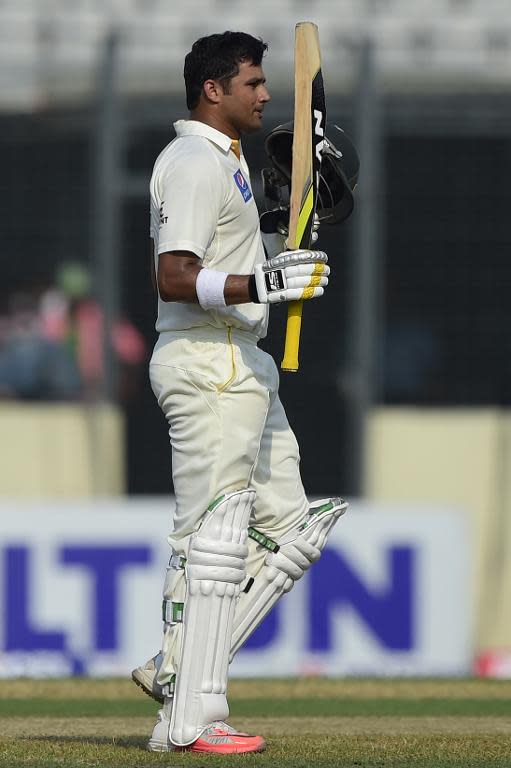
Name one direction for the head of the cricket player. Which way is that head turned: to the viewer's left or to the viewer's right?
to the viewer's right

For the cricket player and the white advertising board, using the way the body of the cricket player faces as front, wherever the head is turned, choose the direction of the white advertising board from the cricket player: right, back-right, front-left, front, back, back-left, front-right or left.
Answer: left

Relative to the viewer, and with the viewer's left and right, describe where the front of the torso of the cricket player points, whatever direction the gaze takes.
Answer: facing to the right of the viewer

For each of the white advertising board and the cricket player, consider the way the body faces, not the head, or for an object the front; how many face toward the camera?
1

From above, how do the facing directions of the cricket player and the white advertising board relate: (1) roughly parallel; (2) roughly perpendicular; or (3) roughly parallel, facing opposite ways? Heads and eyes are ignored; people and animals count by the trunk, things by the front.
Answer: roughly perpendicular

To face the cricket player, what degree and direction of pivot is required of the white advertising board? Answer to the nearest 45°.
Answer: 0° — it already faces them

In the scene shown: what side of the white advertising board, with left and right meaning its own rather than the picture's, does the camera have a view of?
front
